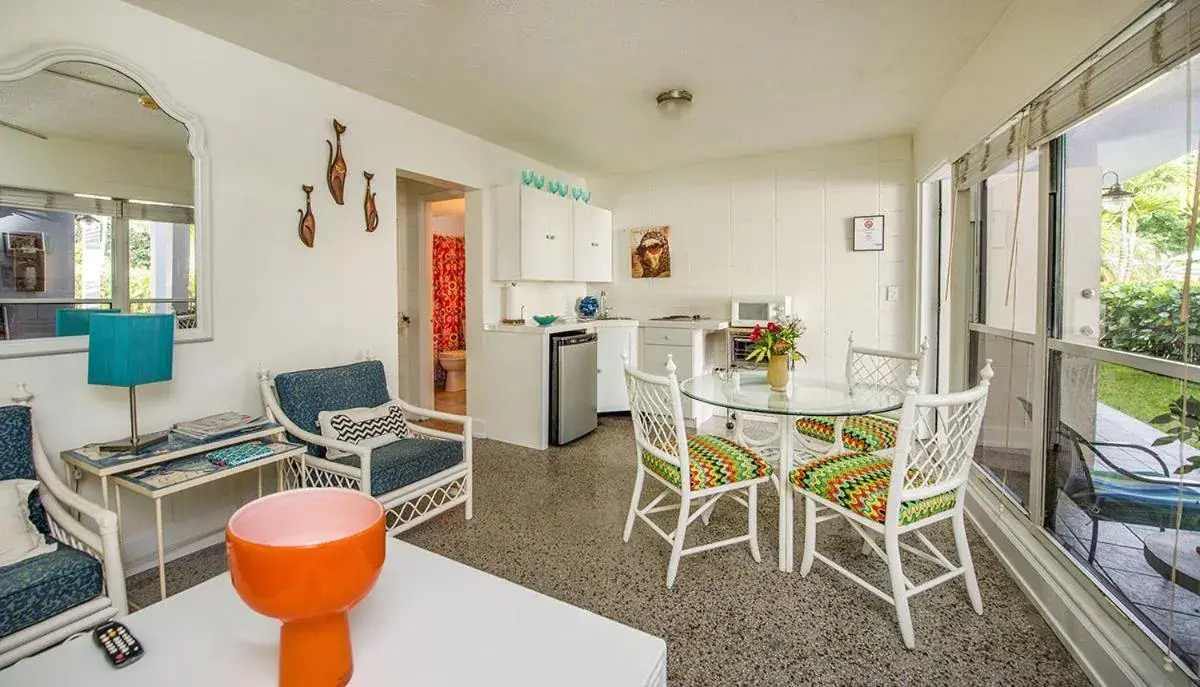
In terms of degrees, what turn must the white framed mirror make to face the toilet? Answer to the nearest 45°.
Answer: approximately 90° to its left

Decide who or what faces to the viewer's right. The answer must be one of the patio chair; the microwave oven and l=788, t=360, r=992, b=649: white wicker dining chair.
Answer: the patio chair

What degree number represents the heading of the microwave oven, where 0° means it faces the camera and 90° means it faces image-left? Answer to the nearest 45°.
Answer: approximately 0°

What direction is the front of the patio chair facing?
to the viewer's right

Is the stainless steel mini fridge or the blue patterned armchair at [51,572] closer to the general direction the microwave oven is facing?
the blue patterned armchair
